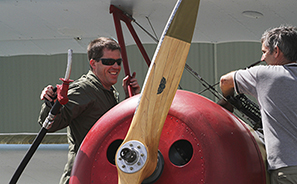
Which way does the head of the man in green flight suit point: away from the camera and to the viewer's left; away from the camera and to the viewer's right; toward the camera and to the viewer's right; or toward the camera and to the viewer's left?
toward the camera and to the viewer's right

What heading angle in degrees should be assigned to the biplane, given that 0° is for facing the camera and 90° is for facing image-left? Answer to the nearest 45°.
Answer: approximately 45°

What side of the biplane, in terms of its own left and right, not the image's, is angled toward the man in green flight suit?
right
